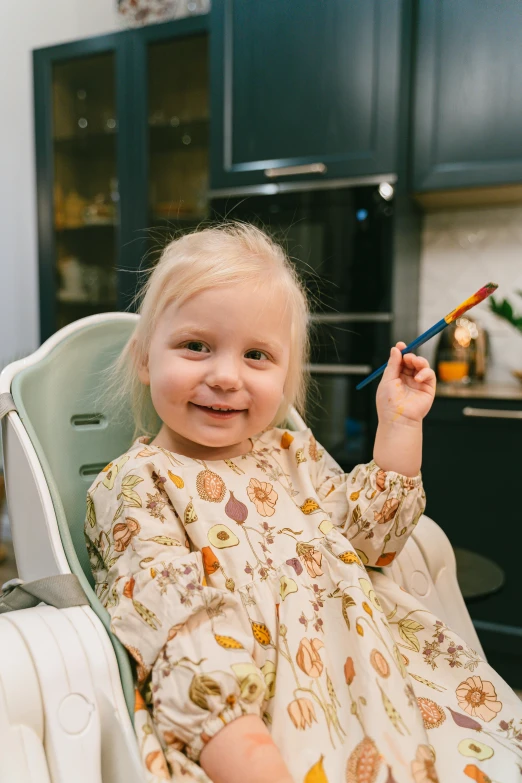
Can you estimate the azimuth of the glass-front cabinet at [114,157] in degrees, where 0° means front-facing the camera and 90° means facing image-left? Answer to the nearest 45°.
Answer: approximately 45°

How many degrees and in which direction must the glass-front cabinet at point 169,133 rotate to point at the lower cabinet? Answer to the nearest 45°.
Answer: approximately 90° to its left

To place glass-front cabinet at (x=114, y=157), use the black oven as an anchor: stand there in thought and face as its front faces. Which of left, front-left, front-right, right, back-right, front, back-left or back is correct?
back-right

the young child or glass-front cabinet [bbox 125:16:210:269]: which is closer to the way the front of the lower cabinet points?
the young child

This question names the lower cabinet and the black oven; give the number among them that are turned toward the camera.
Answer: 2

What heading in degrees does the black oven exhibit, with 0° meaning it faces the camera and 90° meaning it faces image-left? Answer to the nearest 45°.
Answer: approximately 0°

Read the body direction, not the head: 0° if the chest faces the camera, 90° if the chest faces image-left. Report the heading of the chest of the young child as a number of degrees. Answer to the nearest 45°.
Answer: approximately 315°

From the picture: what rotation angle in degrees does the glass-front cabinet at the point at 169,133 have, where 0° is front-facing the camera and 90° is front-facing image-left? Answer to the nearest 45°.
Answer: approximately 45°
